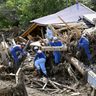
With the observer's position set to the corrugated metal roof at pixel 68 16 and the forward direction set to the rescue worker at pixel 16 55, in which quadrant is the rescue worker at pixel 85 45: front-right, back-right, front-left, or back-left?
front-left

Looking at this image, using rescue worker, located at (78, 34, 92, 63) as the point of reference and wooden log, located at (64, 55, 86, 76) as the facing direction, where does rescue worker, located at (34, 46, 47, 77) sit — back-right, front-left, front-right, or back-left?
front-right

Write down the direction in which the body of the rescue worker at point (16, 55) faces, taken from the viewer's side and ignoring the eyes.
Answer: to the viewer's right

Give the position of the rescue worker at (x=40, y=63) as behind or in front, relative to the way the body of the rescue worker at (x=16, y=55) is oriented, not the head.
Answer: in front

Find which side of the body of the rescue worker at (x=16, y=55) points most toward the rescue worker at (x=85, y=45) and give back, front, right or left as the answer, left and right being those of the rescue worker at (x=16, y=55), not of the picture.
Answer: front

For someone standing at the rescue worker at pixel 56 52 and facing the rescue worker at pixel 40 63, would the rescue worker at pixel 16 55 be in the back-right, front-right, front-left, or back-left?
front-right

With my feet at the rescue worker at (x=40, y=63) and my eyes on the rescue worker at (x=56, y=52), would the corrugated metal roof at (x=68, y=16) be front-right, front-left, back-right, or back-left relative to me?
front-left

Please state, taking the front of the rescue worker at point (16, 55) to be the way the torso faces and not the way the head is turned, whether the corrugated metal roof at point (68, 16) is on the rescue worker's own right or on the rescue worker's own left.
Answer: on the rescue worker's own left

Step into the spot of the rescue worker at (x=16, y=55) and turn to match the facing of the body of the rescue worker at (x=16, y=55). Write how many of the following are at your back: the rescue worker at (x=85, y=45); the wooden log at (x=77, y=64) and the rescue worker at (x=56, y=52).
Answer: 0

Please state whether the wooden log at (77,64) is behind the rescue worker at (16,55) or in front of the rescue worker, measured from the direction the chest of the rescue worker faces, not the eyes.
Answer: in front
